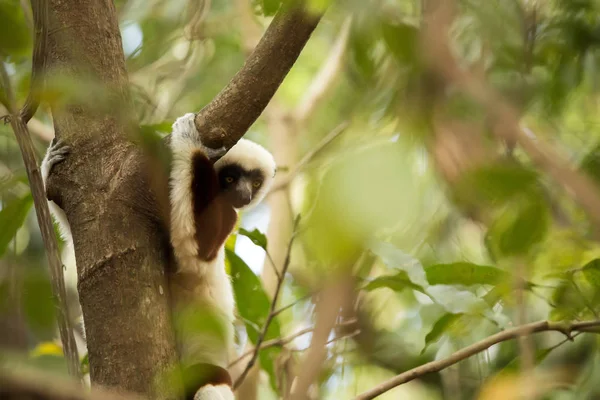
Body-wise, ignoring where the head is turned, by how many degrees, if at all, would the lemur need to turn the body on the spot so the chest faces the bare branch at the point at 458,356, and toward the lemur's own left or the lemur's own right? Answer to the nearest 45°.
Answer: approximately 90° to the lemur's own left

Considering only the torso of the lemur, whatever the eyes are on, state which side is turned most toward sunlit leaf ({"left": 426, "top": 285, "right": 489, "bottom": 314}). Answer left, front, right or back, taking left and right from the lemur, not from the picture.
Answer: left

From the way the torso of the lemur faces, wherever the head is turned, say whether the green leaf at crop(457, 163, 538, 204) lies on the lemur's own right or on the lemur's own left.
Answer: on the lemur's own left

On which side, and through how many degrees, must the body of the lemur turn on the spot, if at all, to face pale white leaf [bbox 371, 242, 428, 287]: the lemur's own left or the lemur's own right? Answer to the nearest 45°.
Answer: approximately 90° to the lemur's own left

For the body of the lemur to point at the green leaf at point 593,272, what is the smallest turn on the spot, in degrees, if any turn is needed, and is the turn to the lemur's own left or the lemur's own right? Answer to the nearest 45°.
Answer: approximately 90° to the lemur's own left

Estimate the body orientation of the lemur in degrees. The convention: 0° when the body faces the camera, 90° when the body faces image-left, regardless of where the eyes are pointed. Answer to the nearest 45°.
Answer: approximately 45°
